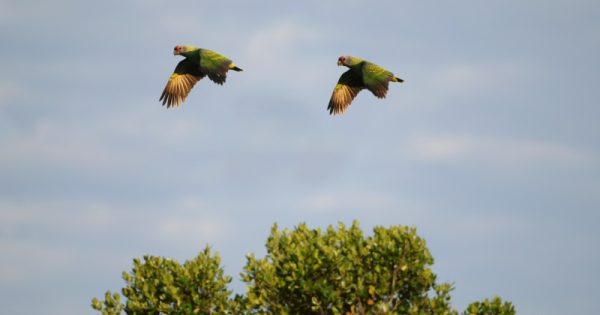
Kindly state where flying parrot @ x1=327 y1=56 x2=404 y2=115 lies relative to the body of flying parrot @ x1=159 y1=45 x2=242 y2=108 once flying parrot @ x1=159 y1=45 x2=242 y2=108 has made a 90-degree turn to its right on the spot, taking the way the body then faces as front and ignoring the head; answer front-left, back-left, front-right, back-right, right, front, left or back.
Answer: right

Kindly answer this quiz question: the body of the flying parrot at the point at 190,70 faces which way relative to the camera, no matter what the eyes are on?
to the viewer's left
